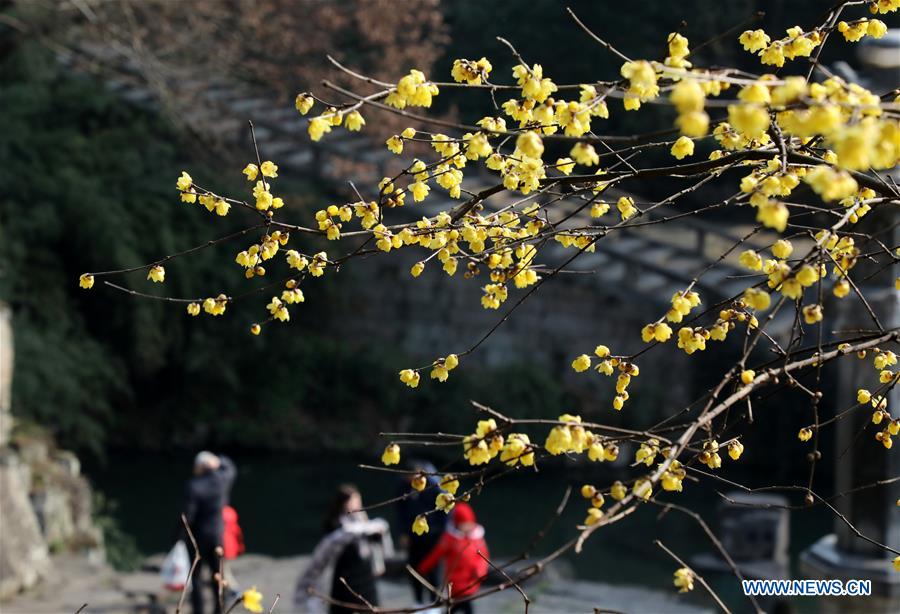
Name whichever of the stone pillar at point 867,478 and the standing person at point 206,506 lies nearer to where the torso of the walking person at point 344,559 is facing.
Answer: the stone pillar

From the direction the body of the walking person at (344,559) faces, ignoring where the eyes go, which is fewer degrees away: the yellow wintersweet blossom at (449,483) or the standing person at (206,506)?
the yellow wintersweet blossom

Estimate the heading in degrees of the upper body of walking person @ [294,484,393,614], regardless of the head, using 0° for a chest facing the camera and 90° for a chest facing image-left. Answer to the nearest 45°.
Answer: approximately 315°

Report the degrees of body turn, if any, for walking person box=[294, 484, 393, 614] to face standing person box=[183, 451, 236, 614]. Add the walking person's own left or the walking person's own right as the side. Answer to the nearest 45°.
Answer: approximately 180°

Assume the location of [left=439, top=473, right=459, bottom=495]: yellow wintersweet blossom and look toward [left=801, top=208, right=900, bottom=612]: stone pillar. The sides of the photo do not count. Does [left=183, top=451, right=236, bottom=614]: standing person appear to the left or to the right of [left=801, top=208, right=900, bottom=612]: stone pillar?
left
